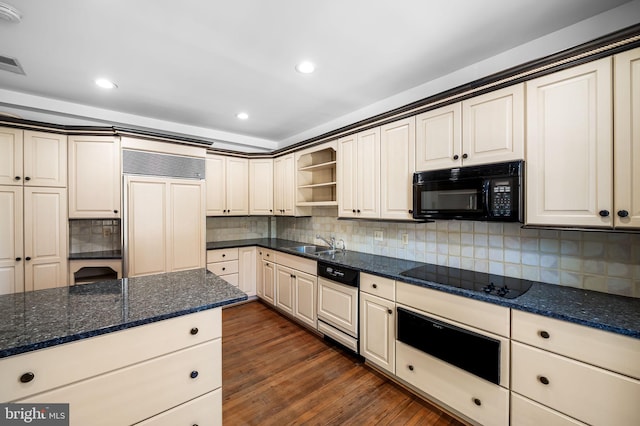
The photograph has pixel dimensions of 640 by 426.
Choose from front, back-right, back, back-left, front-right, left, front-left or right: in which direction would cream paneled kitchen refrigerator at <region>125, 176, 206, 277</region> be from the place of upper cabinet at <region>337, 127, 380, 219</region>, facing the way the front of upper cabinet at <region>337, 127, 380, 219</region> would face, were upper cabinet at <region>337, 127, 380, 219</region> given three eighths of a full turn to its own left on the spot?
back

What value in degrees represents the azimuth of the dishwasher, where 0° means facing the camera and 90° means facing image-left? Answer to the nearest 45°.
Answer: approximately 45°

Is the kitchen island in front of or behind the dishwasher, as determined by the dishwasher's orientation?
in front

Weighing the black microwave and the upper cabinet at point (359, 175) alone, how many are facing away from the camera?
0

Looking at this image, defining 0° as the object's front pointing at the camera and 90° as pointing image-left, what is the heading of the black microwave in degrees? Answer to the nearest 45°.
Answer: approximately 45°

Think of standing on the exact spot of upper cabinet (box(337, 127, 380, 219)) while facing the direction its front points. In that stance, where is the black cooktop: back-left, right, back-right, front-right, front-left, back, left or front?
left

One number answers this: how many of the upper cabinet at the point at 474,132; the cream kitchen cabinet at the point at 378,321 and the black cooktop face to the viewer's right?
0

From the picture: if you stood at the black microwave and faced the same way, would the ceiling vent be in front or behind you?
in front

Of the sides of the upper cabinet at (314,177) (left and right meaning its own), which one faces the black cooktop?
left

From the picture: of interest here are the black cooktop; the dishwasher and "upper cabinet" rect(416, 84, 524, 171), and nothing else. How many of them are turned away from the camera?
0

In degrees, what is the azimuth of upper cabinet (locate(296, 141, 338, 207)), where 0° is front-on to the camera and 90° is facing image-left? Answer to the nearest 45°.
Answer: approximately 45°

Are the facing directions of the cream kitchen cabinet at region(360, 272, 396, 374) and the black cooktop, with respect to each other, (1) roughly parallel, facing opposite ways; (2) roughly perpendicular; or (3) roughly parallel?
roughly parallel

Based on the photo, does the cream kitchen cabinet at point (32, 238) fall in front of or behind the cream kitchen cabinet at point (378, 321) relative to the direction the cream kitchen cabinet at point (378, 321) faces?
in front

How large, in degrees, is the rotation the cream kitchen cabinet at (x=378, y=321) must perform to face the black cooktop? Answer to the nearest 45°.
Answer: approximately 135° to its left

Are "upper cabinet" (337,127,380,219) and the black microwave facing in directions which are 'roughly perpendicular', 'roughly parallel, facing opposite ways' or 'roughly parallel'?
roughly parallel

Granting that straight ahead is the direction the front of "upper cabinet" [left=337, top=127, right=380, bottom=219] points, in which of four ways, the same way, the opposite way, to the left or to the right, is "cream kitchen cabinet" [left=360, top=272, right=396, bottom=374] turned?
the same way

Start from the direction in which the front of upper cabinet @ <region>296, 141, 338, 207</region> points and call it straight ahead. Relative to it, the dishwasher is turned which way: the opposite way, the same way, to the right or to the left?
the same way
